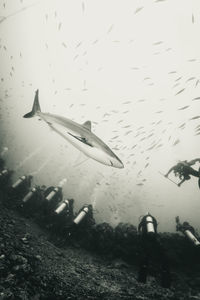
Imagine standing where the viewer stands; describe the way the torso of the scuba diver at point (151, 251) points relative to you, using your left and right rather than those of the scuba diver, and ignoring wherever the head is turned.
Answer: facing away from the viewer
